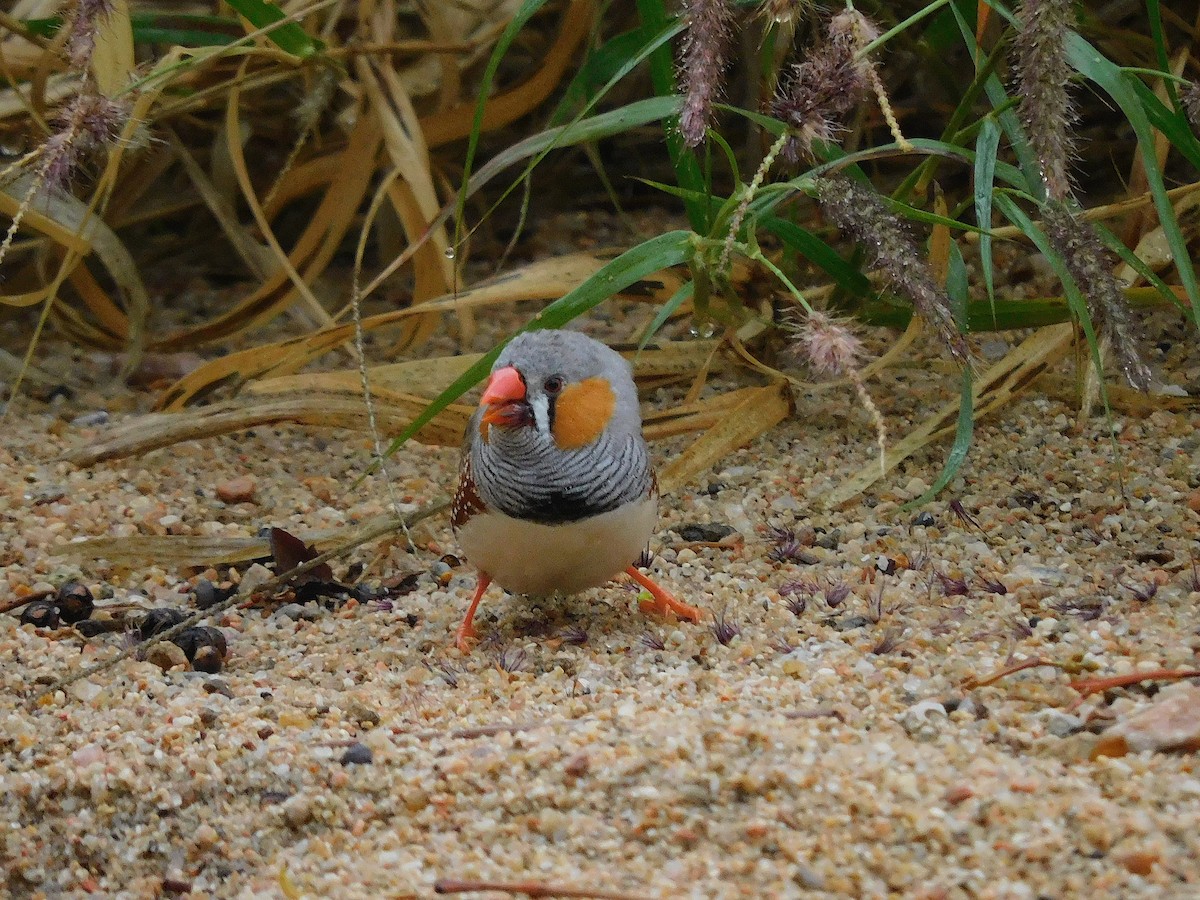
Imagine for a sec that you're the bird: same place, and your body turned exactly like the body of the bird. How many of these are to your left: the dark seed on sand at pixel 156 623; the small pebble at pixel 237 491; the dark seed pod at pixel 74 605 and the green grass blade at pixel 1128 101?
1

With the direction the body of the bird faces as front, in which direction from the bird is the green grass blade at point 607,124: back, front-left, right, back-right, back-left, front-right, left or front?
back

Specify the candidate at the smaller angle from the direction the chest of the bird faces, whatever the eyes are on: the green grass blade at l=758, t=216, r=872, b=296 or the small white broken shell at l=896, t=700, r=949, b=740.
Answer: the small white broken shell

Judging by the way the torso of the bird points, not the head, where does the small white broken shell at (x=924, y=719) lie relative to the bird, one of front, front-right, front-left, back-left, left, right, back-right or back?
front-left

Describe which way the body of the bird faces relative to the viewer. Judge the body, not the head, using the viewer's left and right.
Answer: facing the viewer

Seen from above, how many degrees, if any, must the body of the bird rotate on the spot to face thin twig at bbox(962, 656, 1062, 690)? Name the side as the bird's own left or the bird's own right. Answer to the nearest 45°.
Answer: approximately 45° to the bird's own left

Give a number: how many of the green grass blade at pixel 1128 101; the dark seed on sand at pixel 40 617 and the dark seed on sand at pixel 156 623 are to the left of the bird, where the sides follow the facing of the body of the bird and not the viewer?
1

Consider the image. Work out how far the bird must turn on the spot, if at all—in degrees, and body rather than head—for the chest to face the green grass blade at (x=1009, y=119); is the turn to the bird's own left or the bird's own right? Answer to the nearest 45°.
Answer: approximately 135° to the bird's own left

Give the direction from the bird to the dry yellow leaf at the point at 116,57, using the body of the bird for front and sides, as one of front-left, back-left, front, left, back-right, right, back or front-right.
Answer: back-right

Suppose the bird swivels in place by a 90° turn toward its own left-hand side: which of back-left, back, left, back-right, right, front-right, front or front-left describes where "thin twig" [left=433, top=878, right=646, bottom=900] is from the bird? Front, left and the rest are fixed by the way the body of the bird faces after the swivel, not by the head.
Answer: right

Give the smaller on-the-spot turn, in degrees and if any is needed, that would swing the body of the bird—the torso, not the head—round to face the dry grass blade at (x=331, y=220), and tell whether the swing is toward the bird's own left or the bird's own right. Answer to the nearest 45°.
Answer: approximately 180°
